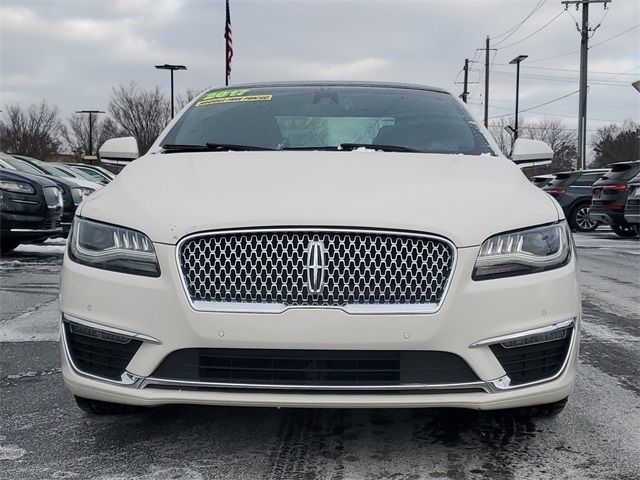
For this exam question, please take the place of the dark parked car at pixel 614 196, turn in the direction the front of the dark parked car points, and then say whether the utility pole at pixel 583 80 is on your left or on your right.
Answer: on your left

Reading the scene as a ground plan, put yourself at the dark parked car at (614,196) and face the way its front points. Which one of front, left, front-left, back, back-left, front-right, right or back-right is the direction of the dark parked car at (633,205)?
back-right

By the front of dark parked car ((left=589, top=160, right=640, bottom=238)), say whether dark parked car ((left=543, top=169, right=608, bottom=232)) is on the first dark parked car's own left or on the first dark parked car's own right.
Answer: on the first dark parked car's own left

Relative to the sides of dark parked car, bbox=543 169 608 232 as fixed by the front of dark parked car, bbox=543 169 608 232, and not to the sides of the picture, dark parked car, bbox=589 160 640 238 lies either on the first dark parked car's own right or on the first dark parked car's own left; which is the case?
on the first dark parked car's own right

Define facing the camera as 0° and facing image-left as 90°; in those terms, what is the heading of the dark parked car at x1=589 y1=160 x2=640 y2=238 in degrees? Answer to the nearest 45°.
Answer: approximately 225°

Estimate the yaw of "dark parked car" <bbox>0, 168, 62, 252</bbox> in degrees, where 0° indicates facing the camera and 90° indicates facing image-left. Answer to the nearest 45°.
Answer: approximately 315°

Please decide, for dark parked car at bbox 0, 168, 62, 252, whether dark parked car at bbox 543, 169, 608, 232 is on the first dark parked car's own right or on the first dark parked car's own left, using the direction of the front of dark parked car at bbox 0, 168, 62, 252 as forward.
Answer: on the first dark parked car's own left

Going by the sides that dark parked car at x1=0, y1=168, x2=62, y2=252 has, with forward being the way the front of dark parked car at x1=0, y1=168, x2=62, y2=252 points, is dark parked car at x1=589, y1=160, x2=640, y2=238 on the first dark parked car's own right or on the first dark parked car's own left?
on the first dark parked car's own left

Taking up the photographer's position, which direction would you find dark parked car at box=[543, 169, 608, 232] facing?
facing away from the viewer and to the right of the viewer
